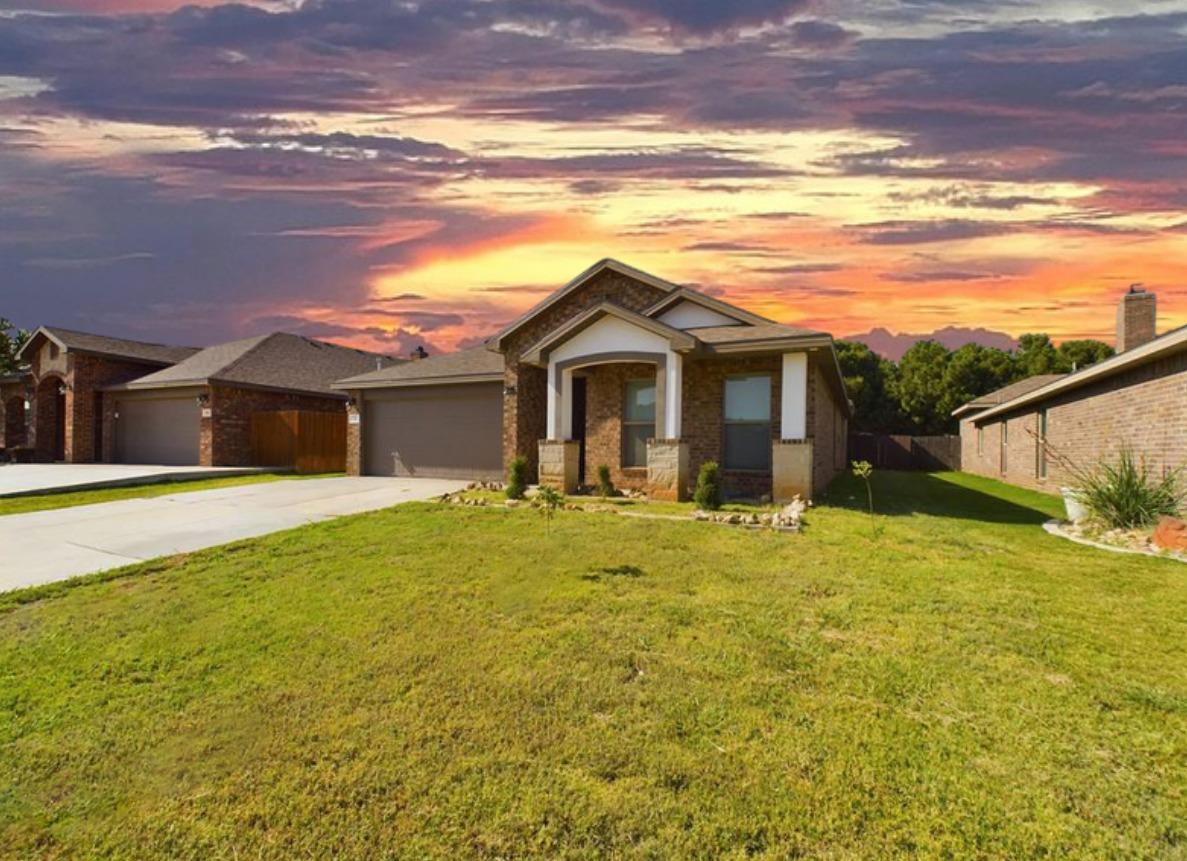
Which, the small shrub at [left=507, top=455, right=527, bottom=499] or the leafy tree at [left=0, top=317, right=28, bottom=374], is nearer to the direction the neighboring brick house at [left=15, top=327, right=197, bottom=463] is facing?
the small shrub

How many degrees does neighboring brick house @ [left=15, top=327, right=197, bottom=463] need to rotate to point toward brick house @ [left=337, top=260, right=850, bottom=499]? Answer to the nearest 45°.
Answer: approximately 90° to its left

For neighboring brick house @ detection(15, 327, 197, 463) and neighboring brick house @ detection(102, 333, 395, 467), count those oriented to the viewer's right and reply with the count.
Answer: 0

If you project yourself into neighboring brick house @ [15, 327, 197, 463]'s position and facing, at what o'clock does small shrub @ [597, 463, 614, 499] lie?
The small shrub is roughly at 10 o'clock from the neighboring brick house.

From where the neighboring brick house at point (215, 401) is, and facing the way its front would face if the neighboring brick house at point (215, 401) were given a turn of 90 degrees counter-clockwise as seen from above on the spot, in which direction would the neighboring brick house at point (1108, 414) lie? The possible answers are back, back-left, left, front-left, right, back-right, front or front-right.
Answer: front

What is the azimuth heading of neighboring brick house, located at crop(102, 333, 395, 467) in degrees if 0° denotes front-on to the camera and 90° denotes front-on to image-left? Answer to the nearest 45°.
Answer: approximately 45°

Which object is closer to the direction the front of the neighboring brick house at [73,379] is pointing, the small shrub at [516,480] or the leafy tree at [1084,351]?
the small shrub

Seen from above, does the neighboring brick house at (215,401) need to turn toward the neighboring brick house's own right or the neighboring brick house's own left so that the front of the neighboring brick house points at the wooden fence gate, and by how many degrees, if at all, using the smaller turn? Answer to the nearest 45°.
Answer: approximately 90° to the neighboring brick house's own left

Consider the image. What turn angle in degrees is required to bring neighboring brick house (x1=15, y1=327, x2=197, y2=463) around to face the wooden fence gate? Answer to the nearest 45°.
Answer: approximately 90° to its left

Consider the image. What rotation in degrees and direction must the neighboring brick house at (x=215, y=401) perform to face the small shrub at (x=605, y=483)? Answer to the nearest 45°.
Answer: approximately 90° to its left

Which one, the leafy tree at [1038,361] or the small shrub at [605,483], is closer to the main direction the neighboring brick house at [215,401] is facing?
the small shrub
